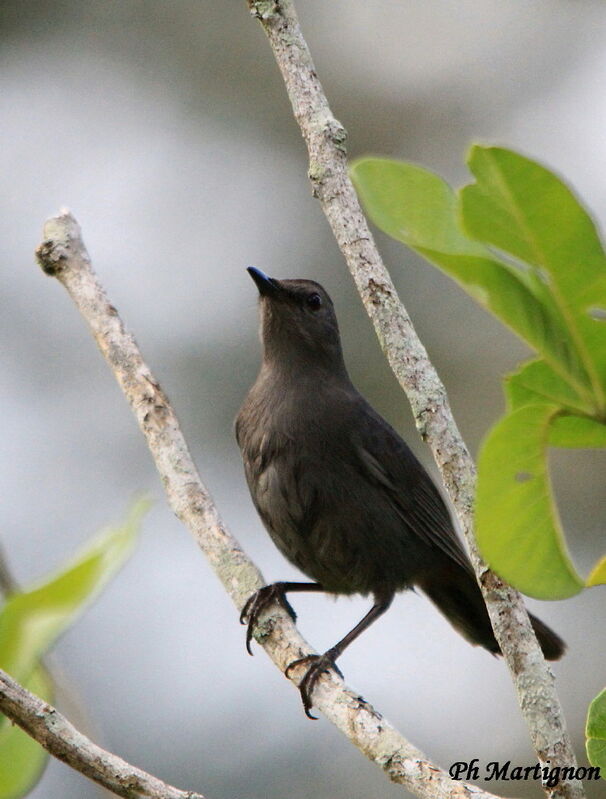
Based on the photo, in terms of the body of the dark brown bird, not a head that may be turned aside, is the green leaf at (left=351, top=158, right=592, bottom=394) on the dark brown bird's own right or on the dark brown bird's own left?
on the dark brown bird's own left

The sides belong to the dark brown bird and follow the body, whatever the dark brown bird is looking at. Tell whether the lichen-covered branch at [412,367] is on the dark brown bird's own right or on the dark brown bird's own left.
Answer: on the dark brown bird's own left

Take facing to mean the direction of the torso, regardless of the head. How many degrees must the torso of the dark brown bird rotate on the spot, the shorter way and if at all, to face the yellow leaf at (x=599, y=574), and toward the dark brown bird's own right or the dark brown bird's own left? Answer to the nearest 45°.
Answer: approximately 135° to the dark brown bird's own left

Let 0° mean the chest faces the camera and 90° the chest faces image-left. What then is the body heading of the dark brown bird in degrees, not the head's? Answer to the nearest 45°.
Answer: approximately 45°

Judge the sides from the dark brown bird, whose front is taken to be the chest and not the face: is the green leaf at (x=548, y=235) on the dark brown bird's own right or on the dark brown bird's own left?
on the dark brown bird's own left

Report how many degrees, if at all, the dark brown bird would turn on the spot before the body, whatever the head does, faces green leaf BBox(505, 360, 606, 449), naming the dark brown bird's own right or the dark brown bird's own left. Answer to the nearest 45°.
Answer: approximately 135° to the dark brown bird's own left
